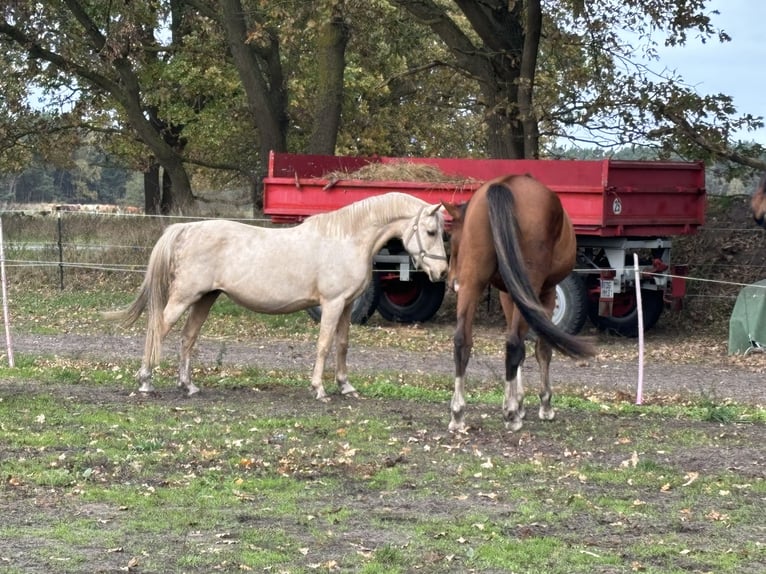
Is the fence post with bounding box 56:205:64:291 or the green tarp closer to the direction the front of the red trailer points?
the fence post

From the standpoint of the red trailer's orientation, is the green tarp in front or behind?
behind

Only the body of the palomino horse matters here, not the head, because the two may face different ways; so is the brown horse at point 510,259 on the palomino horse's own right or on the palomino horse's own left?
on the palomino horse's own right

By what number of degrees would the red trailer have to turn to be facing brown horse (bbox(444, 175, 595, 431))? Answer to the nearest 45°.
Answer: approximately 135° to its left

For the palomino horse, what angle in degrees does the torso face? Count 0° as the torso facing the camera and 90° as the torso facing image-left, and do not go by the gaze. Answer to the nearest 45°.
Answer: approximately 270°

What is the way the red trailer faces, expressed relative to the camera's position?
facing away from the viewer and to the left of the viewer

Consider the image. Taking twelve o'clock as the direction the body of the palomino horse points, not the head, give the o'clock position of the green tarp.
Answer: The green tarp is roughly at 11 o'clock from the palomino horse.

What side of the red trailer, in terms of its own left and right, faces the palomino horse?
left

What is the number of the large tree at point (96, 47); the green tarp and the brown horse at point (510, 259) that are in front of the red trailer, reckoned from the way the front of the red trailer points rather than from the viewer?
1

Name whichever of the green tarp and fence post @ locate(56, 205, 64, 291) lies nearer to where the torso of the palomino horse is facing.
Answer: the green tarp
